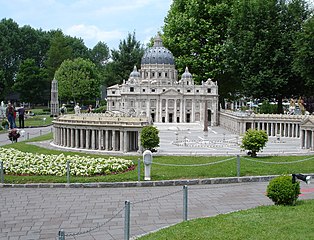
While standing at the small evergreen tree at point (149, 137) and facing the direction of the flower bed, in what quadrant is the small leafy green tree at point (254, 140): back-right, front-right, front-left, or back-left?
back-left

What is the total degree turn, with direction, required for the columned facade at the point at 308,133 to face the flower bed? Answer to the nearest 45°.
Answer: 0° — it already faces it

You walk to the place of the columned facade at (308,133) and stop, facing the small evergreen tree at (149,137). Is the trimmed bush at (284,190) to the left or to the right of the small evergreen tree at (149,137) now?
left

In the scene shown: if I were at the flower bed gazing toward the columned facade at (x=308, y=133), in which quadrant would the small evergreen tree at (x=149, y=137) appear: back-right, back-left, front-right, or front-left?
front-left

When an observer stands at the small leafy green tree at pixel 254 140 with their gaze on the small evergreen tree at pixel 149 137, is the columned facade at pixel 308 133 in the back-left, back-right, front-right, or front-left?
back-right

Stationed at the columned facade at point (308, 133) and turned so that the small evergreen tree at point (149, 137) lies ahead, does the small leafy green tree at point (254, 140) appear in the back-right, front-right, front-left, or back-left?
front-left

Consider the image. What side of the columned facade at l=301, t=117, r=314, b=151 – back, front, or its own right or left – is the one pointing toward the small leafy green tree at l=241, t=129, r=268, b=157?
front

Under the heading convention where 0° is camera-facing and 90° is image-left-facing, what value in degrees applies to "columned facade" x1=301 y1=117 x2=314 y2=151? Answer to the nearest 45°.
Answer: approximately 45°

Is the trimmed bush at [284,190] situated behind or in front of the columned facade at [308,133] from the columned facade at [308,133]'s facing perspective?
in front

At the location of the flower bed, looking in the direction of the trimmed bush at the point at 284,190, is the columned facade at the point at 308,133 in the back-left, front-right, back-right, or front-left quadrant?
front-left

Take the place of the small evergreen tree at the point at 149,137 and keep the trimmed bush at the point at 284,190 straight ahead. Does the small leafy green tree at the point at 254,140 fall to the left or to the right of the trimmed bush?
left
